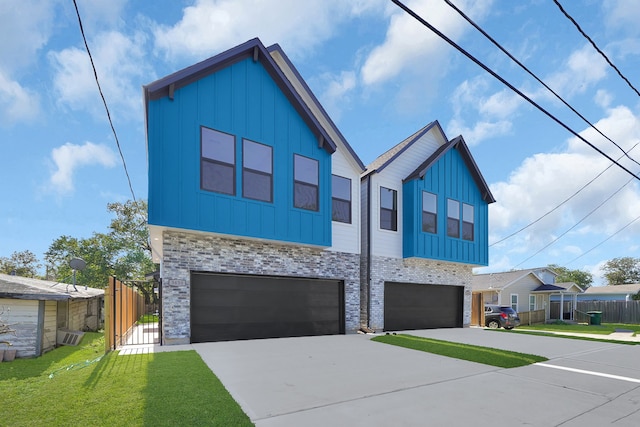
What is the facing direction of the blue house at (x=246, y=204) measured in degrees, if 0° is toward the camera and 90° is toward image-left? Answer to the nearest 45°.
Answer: approximately 315°

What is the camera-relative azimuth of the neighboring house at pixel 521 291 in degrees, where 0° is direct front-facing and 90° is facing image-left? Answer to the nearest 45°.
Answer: approximately 315°

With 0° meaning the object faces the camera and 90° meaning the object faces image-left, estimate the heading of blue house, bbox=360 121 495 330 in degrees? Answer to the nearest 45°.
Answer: approximately 315°

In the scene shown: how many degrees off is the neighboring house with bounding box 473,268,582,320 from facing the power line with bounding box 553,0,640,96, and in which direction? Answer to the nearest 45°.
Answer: approximately 45° to its right

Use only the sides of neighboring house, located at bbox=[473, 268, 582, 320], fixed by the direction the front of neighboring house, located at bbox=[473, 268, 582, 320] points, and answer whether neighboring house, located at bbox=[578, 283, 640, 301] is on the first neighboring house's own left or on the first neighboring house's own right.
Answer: on the first neighboring house's own left

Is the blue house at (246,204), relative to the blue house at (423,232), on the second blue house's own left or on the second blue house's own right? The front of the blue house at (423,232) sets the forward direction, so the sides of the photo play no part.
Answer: on the second blue house's own right

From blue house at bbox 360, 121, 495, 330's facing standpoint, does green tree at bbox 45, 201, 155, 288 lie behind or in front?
behind

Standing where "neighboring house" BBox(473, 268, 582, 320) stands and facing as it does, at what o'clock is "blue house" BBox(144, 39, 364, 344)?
The blue house is roughly at 2 o'clock from the neighboring house.

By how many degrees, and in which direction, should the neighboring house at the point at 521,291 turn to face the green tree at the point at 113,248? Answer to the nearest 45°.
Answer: approximately 135° to its right
